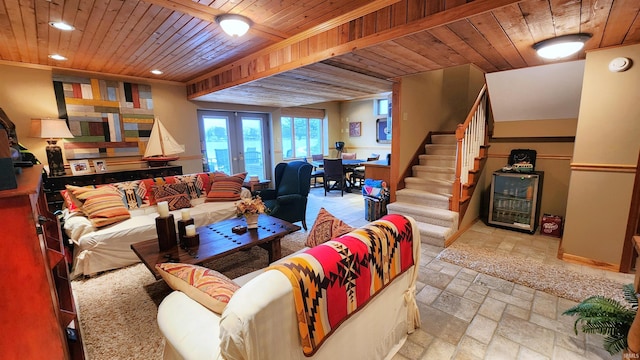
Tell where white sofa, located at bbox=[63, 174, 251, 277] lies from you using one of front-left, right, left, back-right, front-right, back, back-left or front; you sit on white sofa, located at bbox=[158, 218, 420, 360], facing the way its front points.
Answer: front

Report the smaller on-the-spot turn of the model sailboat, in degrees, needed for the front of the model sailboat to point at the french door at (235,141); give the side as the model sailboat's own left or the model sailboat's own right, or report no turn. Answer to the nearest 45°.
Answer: approximately 45° to the model sailboat's own left

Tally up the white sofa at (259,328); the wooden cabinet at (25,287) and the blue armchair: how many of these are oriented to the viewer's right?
1

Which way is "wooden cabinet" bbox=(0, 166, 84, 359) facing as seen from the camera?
to the viewer's right

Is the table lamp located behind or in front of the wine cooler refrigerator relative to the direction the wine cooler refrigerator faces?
in front

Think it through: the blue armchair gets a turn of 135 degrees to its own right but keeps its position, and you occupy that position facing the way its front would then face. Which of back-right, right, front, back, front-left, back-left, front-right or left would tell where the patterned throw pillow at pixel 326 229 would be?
back

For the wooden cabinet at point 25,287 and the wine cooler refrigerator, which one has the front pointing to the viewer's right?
the wooden cabinet

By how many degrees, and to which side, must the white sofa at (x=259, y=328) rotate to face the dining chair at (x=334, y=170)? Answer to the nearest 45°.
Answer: approximately 45° to its right

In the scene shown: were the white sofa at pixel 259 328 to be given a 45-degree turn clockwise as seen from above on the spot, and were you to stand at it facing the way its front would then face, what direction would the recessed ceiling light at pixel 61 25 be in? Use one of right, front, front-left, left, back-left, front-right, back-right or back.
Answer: front-left

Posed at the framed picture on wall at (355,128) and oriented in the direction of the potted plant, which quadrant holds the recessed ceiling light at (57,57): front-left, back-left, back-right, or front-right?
front-right

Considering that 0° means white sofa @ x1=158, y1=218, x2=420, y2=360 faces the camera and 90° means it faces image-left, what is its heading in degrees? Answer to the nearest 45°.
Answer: approximately 135°

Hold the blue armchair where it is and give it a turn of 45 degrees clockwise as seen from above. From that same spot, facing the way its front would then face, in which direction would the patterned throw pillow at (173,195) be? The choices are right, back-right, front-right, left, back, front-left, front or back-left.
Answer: front
